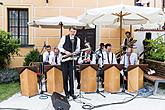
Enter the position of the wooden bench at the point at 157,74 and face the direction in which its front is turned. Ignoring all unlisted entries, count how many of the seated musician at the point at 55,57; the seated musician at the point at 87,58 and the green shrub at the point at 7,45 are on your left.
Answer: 0

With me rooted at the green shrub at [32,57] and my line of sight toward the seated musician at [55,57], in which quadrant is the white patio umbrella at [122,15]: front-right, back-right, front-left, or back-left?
front-left

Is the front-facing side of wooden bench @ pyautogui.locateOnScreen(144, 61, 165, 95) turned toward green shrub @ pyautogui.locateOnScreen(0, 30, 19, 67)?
no

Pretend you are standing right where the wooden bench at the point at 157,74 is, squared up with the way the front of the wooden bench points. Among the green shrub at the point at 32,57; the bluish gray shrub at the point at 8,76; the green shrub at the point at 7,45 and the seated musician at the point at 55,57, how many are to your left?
0

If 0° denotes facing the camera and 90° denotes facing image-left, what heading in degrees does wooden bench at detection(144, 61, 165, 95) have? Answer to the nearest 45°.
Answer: approximately 45°

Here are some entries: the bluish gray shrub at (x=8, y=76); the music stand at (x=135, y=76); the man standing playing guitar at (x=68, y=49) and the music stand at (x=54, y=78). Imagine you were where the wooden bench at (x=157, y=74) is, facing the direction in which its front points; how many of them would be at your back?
0

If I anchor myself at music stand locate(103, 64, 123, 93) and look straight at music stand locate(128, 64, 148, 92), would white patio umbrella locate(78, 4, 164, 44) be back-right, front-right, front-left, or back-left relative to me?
front-left

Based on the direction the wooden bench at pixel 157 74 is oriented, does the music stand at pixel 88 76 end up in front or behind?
in front

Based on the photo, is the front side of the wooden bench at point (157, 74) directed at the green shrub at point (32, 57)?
no

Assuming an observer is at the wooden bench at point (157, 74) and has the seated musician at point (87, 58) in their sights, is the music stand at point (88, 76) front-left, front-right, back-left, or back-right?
front-left

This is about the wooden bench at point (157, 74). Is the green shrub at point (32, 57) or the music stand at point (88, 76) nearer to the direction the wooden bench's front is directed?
the music stand

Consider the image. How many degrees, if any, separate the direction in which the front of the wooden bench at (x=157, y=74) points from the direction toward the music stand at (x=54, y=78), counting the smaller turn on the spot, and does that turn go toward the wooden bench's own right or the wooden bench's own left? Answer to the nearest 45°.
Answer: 0° — it already faces it

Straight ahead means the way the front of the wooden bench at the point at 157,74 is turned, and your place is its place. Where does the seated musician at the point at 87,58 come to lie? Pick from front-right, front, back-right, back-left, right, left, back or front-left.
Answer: front-right
